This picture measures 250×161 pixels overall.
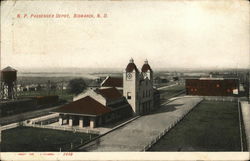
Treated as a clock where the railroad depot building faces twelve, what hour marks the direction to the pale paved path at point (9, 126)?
The pale paved path is roughly at 4 o'clock from the railroad depot building.

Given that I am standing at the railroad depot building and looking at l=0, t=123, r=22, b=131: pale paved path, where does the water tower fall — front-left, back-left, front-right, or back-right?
front-right

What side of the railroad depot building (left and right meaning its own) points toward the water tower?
back

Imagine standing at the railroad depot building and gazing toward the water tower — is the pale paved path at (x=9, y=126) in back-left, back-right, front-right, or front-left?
front-left

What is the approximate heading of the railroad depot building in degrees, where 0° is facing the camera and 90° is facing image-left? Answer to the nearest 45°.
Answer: approximately 315°

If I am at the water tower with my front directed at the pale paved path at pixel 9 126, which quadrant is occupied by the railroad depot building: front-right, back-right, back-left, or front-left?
front-left
